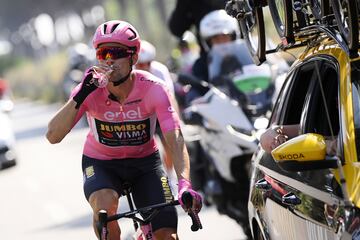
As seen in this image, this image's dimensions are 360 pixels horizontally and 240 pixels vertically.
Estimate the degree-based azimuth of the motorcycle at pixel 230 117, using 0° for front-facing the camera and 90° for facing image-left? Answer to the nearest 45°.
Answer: approximately 315°

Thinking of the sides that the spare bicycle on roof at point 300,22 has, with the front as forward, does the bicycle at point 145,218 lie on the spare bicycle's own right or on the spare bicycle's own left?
on the spare bicycle's own right

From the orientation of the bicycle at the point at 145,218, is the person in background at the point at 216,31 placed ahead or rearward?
rearward
